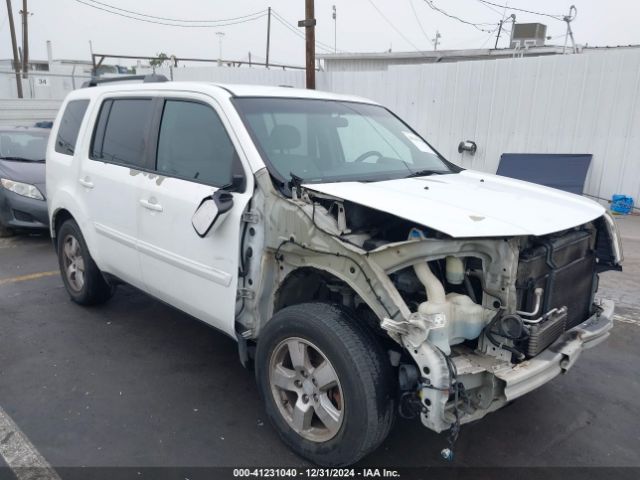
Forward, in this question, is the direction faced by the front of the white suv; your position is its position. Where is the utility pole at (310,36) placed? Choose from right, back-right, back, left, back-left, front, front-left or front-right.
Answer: back-left

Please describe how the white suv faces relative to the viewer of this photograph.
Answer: facing the viewer and to the right of the viewer
